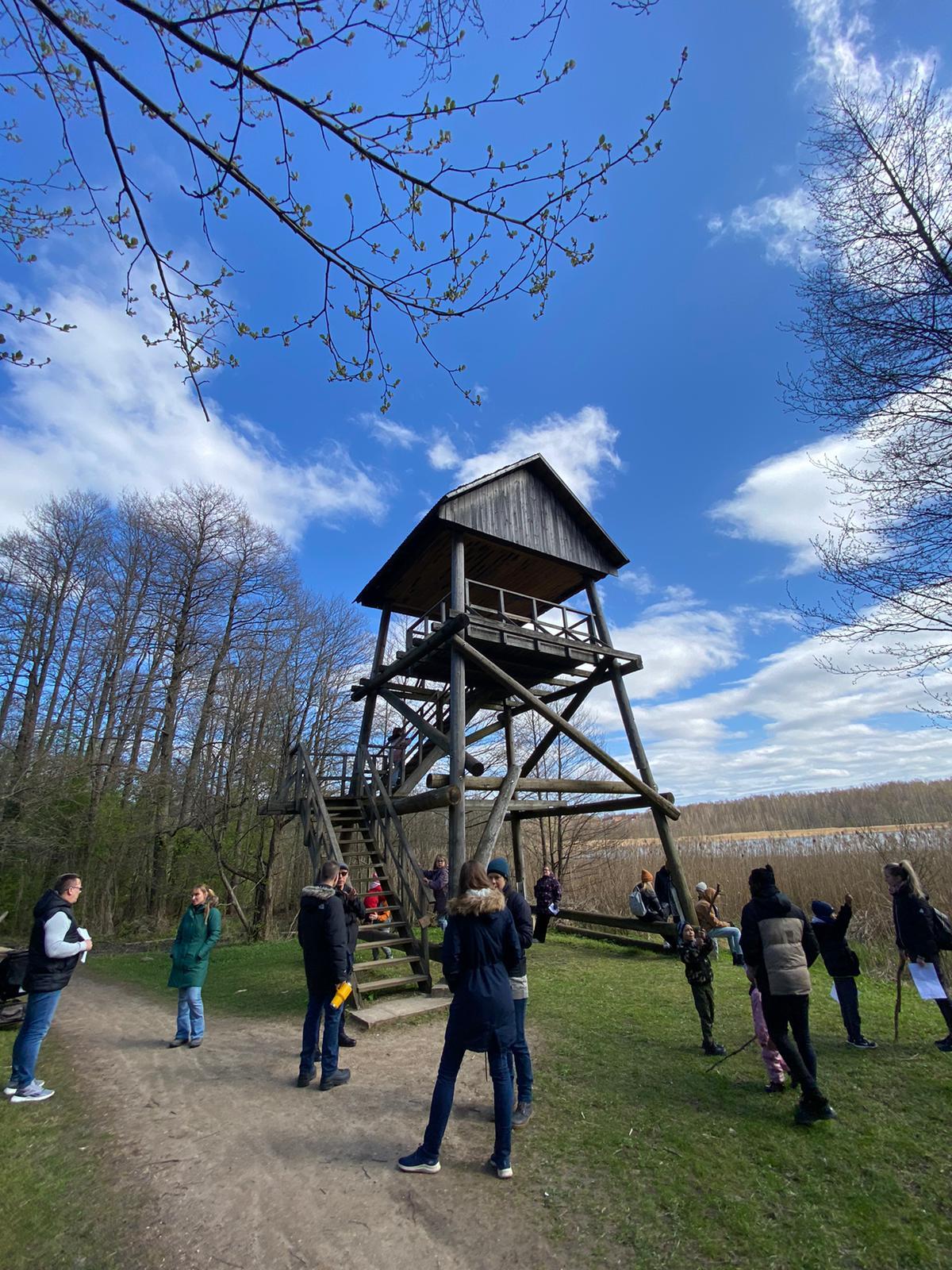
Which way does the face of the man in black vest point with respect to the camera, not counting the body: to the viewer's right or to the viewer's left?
to the viewer's right

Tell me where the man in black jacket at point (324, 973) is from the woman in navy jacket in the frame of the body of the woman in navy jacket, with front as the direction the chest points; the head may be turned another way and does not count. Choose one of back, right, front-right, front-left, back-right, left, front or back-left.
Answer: front-left

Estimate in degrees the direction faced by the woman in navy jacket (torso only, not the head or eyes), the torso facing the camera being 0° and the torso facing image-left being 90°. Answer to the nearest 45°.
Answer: approximately 180°

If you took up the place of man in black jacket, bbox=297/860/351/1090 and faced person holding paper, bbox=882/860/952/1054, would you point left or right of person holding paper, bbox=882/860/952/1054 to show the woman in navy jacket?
right

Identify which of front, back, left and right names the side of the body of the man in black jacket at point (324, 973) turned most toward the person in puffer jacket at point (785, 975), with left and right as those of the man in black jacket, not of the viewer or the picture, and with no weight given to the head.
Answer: right

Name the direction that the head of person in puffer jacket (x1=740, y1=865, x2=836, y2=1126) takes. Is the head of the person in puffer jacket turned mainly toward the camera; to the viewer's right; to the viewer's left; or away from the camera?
away from the camera

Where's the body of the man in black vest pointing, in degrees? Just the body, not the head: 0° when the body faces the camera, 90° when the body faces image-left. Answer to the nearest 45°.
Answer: approximately 270°

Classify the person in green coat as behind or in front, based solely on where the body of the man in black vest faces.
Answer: in front

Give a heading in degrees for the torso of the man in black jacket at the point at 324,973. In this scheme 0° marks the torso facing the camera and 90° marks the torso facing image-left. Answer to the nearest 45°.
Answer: approximately 225°

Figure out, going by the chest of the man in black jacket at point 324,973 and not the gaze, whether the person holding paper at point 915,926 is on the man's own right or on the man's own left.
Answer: on the man's own right

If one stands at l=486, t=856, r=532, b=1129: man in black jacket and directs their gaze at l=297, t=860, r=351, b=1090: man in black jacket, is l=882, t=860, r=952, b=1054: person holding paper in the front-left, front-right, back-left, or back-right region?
back-right

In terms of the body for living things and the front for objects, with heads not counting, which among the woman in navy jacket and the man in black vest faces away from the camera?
the woman in navy jacket

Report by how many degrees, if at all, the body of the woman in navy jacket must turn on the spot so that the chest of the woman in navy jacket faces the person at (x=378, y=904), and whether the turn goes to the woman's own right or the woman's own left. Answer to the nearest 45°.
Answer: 0° — they already face them

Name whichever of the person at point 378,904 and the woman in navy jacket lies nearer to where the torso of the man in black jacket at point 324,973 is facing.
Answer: the person

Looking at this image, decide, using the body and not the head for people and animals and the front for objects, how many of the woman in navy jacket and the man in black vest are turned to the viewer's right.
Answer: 1
